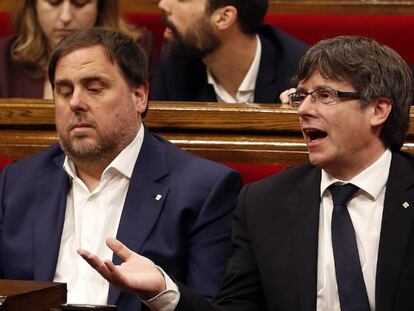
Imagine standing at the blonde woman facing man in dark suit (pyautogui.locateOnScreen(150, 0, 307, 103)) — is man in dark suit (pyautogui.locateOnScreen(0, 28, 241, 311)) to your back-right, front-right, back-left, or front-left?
front-right

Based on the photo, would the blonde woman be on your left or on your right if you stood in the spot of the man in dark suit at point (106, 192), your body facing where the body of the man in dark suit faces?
on your right

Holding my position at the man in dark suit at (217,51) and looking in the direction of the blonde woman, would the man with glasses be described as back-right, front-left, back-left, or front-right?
back-left

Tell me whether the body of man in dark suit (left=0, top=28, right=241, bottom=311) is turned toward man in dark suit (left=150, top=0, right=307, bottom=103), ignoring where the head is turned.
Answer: no

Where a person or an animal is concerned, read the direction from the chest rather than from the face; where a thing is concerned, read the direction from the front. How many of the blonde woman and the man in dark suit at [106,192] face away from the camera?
0

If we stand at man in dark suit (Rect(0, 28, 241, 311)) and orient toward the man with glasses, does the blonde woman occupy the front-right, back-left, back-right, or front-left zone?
back-left

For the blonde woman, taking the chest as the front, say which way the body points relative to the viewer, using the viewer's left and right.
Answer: facing the viewer

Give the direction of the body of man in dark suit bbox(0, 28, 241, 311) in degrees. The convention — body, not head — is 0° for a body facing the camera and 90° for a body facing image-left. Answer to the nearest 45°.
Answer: approximately 45°

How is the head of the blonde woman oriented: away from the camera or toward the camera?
toward the camera

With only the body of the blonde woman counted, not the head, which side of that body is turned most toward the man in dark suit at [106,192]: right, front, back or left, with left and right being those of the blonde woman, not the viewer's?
front

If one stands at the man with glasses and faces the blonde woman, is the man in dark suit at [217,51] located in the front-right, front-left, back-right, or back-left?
front-right

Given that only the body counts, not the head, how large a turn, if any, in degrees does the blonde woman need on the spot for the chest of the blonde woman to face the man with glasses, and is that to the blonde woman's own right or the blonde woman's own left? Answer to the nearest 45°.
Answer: approximately 45° to the blonde woman's own left
